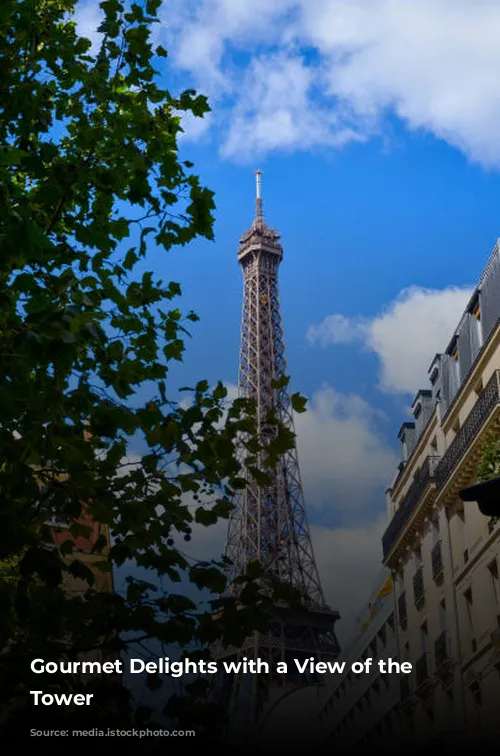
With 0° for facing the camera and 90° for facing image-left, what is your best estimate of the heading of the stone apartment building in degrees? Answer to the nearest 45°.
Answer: approximately 90°

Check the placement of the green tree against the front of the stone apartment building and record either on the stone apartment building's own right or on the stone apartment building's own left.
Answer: on the stone apartment building's own left
